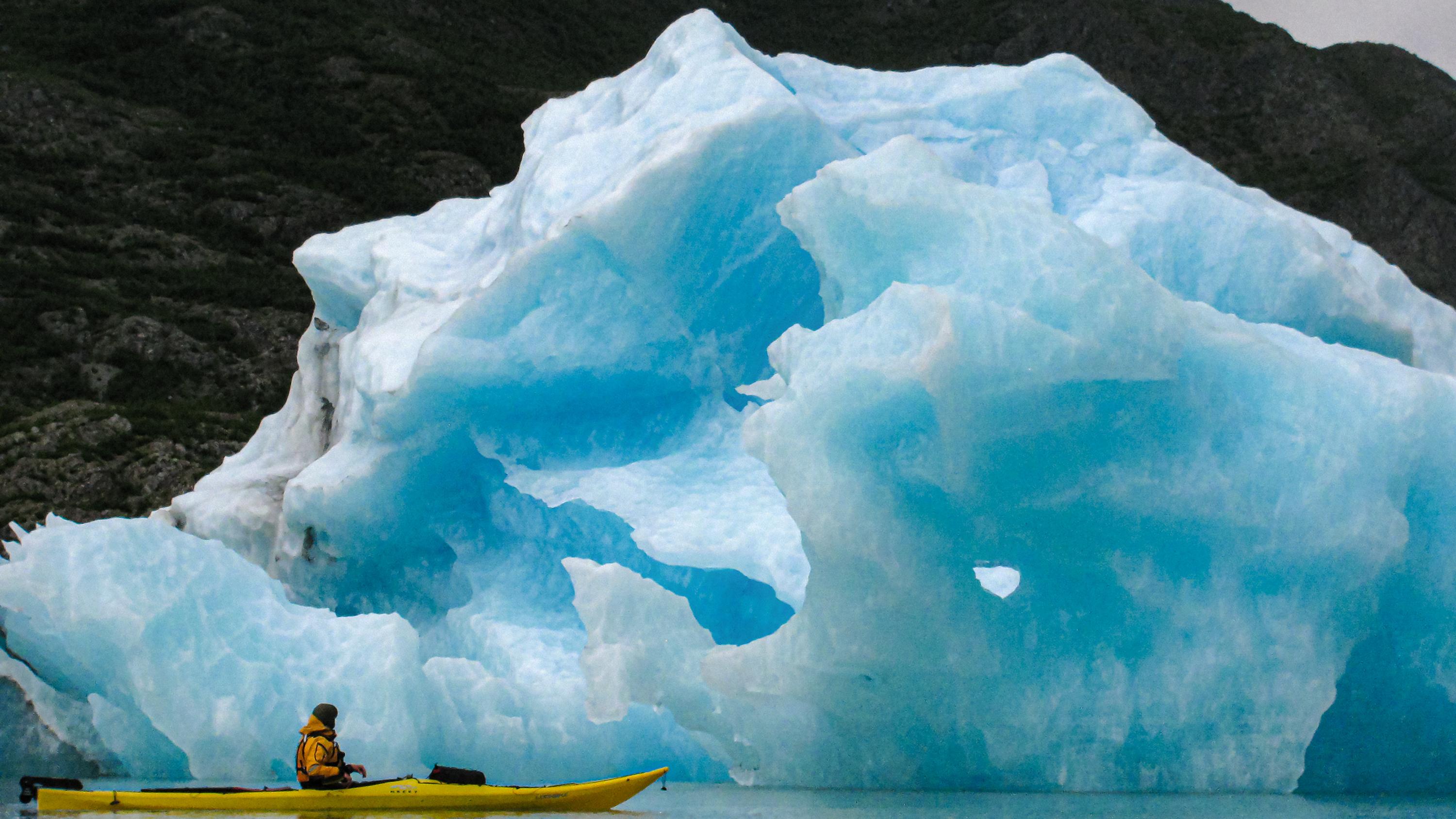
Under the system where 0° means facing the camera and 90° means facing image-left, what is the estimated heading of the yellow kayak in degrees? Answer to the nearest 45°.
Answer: approximately 270°

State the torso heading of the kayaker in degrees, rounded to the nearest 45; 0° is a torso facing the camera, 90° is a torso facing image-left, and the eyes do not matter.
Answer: approximately 270°

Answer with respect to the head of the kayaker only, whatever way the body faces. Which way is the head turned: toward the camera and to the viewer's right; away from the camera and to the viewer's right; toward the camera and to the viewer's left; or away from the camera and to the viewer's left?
away from the camera and to the viewer's right
